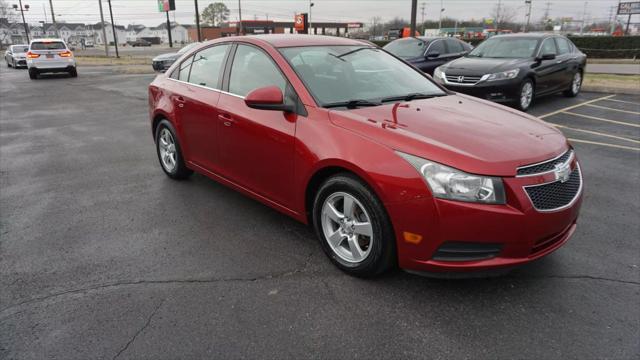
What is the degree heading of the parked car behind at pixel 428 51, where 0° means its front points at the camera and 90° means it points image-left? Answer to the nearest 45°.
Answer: approximately 45°

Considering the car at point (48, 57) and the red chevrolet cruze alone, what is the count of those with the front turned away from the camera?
1

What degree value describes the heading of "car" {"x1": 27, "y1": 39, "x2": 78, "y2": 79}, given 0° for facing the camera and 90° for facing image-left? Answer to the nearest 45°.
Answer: approximately 180°

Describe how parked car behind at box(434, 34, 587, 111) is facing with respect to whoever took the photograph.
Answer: facing the viewer and to the left of the viewer

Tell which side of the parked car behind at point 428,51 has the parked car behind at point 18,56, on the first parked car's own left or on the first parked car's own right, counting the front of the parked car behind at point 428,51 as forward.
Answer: on the first parked car's own right

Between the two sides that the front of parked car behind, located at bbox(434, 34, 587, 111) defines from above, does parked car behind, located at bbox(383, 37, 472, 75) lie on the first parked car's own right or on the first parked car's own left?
on the first parked car's own right

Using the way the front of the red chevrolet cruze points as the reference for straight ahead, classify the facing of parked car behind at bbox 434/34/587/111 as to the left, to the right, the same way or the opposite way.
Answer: to the right

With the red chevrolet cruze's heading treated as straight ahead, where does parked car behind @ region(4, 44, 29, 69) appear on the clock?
The parked car behind is roughly at 6 o'clock from the red chevrolet cruze.

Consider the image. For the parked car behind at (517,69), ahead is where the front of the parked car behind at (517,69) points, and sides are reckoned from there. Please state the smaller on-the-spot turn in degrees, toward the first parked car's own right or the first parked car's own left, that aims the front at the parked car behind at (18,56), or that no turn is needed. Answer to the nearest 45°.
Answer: approximately 45° to the first parked car's own right

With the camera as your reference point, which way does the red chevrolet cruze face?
facing the viewer and to the right of the viewer

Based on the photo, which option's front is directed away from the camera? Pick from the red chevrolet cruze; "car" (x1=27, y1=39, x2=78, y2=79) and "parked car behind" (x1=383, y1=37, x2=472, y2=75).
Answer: "car" (x1=27, y1=39, x2=78, y2=79)

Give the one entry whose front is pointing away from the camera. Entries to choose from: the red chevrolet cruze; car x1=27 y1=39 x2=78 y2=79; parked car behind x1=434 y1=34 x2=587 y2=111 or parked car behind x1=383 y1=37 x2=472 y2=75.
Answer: car x1=27 y1=39 x2=78 y2=79

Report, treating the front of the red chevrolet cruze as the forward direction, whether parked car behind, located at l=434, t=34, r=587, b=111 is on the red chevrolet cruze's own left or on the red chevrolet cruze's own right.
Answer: on the red chevrolet cruze's own left
